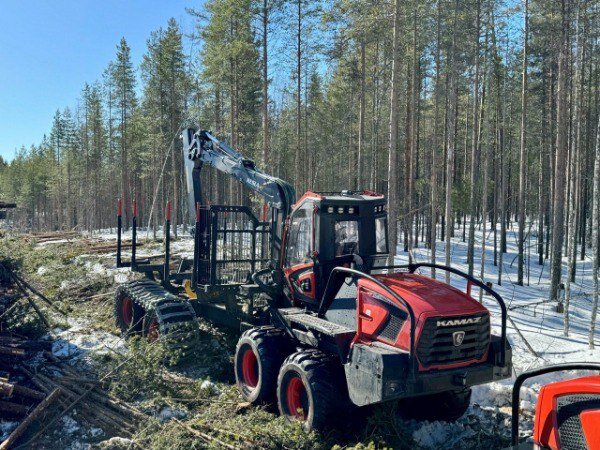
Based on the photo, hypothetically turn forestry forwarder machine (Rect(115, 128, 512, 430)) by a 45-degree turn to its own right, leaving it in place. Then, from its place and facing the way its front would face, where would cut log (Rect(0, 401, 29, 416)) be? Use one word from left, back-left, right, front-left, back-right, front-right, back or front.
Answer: right

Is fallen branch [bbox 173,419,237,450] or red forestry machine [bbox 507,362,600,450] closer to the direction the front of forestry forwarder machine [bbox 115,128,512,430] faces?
the red forestry machine

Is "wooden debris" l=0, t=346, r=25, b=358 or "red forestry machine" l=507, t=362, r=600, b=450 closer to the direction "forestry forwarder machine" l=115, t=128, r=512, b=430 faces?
the red forestry machine

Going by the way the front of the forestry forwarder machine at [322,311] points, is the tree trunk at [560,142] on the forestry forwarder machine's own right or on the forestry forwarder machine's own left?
on the forestry forwarder machine's own left

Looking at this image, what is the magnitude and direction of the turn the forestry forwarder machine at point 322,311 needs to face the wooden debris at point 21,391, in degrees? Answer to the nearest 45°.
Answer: approximately 135° to its right

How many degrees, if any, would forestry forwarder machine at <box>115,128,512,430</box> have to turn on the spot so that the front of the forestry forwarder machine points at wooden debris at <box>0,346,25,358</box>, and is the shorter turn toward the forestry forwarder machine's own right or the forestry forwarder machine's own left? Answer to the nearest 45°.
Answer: approximately 135° to the forestry forwarder machine's own right

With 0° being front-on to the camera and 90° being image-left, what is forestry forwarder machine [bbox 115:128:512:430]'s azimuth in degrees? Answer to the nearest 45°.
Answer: approximately 315°

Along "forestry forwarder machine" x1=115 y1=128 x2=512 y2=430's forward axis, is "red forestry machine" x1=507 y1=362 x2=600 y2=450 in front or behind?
in front

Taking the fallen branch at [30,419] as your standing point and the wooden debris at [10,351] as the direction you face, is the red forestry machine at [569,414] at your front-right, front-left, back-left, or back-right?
back-right
